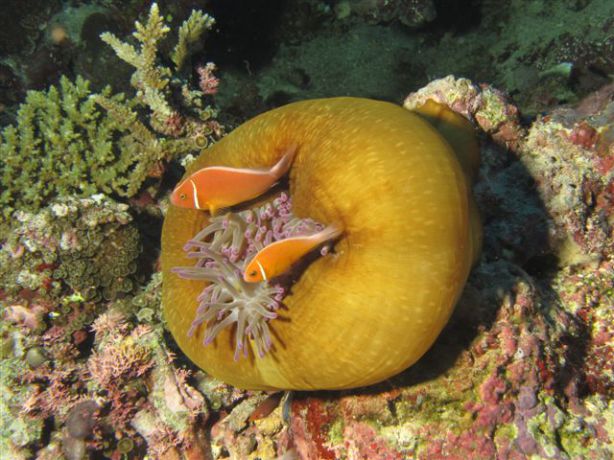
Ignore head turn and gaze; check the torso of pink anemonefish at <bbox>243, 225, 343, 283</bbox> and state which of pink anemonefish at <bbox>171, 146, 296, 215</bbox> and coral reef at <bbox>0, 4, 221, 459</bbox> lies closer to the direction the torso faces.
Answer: the coral reef

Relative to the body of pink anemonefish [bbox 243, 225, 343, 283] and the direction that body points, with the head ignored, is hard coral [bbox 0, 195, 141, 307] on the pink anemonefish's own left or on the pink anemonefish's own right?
on the pink anemonefish's own right

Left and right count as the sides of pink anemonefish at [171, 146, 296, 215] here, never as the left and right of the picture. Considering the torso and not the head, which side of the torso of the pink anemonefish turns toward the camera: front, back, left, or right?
left

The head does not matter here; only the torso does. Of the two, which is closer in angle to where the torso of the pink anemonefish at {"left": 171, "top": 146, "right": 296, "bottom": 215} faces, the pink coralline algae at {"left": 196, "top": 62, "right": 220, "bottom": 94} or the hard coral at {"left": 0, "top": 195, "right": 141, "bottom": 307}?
the hard coral

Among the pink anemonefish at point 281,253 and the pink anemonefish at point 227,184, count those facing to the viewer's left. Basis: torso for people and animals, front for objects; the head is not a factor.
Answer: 2

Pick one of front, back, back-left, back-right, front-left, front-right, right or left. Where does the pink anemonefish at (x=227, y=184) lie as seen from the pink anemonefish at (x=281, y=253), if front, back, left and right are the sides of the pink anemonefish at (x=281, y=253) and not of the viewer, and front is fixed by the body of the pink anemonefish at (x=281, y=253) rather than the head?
right

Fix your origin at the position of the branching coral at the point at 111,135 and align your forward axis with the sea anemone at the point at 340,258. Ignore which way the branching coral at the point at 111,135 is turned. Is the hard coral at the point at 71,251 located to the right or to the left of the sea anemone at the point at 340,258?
right

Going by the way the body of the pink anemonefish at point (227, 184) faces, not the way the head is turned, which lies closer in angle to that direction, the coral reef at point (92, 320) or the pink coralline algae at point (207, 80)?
the coral reef

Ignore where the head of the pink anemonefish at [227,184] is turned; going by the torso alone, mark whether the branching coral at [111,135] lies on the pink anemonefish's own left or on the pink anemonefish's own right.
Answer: on the pink anemonefish's own right

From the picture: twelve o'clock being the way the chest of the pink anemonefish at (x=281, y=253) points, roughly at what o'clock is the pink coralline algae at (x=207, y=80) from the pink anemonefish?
The pink coralline algae is roughly at 3 o'clock from the pink anemonefish.

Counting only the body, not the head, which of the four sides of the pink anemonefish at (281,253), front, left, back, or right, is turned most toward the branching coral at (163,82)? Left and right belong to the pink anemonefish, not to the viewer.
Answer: right

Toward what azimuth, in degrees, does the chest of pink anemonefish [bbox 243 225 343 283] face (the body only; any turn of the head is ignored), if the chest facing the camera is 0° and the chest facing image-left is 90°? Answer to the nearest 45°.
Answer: approximately 90°
